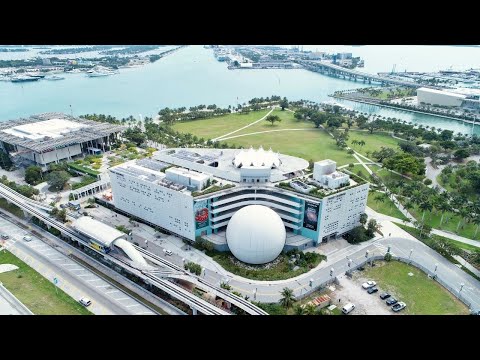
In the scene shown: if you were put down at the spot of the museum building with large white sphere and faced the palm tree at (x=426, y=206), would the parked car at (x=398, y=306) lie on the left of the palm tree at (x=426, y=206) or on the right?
right

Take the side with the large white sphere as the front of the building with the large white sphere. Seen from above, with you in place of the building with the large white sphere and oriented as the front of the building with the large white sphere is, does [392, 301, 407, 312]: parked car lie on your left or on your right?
on your left

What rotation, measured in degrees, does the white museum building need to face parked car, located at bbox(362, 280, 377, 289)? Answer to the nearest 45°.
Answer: approximately 45° to its left

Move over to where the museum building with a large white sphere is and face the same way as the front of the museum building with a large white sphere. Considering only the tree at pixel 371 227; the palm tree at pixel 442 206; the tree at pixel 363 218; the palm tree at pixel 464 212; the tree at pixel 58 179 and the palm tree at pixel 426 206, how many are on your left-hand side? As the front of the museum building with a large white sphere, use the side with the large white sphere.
5

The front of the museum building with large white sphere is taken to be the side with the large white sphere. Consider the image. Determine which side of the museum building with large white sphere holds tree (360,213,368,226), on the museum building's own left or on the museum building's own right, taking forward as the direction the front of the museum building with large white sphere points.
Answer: on the museum building's own left

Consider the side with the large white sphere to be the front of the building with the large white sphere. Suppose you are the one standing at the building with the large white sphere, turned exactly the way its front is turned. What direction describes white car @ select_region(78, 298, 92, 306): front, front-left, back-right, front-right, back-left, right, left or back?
front-right

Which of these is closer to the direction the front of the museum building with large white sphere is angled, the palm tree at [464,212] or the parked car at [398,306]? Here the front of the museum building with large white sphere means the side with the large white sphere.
the parked car

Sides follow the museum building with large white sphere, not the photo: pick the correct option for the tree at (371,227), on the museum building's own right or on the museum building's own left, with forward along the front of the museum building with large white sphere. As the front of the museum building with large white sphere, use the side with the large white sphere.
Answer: on the museum building's own left

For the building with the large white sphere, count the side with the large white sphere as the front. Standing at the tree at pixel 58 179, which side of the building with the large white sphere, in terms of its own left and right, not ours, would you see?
right

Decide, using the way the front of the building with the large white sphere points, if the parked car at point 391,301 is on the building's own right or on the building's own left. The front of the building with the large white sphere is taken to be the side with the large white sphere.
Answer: on the building's own left

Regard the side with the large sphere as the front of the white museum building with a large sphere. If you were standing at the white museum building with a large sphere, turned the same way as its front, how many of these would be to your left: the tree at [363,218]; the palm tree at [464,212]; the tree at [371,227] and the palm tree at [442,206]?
4

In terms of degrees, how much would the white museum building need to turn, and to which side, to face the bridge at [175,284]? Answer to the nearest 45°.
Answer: approximately 45° to its right

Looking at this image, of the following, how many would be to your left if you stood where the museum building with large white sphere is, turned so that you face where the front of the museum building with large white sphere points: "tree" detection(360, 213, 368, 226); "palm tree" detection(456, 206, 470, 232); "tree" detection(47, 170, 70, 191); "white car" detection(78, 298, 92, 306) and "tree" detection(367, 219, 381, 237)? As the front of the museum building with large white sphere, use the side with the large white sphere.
3

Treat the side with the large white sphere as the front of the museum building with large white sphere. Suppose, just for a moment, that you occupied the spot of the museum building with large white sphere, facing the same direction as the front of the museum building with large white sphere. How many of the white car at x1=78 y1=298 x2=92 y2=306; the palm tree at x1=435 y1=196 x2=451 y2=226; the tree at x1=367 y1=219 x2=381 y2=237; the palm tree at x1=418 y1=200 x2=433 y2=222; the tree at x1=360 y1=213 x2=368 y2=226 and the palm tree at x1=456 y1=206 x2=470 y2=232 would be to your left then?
5

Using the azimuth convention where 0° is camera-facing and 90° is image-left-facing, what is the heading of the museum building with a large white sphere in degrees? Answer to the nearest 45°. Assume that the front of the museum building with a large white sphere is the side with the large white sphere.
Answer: approximately 0°

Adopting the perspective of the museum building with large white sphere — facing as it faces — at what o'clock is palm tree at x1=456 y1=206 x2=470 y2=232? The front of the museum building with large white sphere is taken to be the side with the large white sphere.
The palm tree is roughly at 9 o'clock from the museum building with large white sphere.

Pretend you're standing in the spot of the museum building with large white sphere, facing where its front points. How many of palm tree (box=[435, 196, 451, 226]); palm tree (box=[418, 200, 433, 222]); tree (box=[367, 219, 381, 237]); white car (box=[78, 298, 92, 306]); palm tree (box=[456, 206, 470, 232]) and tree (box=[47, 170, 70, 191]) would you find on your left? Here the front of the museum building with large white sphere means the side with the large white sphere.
4

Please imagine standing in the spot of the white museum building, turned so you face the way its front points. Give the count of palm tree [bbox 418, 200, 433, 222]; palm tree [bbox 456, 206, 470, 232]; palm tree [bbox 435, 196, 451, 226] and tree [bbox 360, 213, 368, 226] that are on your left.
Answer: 4

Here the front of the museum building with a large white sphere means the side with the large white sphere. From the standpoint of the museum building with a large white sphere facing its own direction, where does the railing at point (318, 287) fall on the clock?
The railing is roughly at 11 o'clock from the museum building with a large white sphere.

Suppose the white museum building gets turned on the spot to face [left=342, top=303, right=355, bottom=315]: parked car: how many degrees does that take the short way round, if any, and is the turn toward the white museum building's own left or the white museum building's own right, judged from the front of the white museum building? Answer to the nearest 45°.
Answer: approximately 45° to the white museum building's own left
